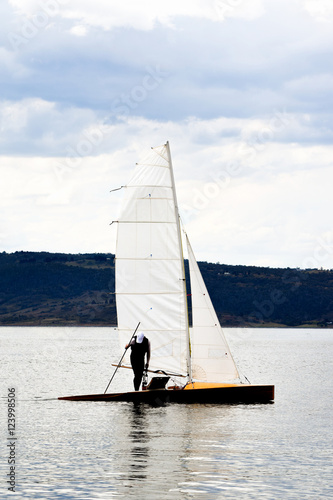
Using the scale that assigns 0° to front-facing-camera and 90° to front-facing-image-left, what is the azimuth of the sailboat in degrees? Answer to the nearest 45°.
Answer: approximately 270°
